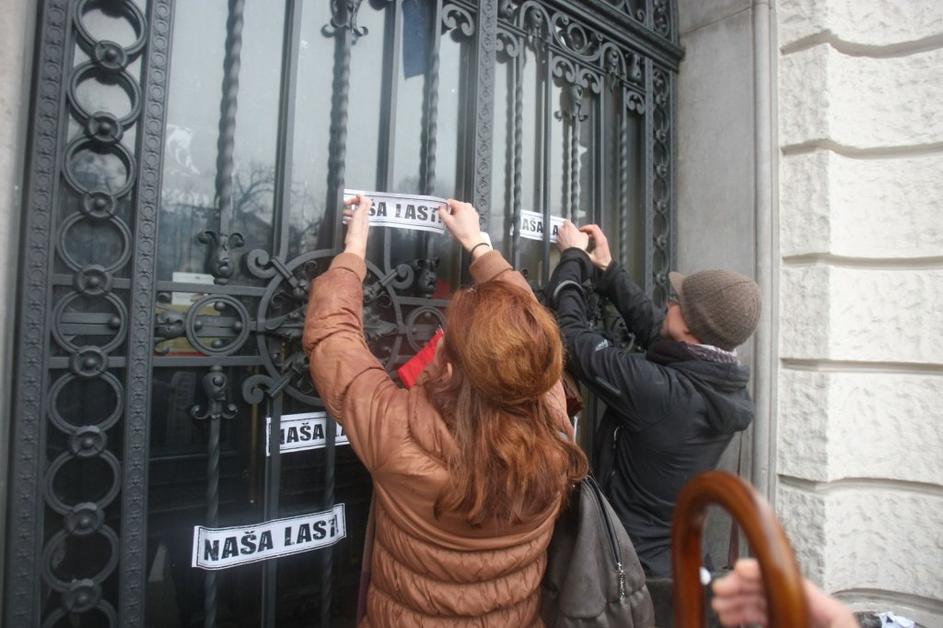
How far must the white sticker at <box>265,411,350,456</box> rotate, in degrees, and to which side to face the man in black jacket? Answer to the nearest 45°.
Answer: approximately 45° to its left

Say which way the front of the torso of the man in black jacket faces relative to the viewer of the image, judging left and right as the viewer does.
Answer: facing away from the viewer and to the left of the viewer

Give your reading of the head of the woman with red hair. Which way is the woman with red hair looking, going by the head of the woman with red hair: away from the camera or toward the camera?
away from the camera

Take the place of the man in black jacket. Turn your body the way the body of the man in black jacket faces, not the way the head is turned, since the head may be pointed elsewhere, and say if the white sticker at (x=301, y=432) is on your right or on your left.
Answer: on your left

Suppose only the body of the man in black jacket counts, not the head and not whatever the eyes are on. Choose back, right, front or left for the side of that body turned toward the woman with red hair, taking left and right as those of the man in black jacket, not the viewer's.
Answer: left

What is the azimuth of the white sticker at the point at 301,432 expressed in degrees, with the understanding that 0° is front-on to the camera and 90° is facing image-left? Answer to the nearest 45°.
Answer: approximately 315°

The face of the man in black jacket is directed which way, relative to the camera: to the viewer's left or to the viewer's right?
to the viewer's left

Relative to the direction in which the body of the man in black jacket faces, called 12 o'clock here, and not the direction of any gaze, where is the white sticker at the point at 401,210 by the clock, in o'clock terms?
The white sticker is roughly at 10 o'clock from the man in black jacket.
